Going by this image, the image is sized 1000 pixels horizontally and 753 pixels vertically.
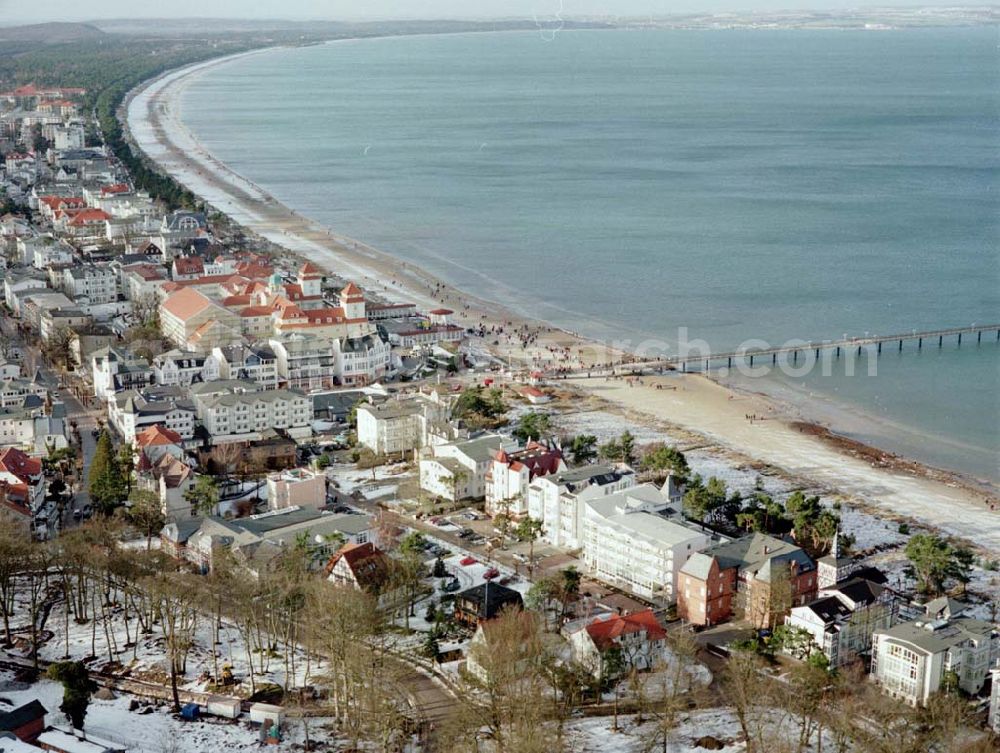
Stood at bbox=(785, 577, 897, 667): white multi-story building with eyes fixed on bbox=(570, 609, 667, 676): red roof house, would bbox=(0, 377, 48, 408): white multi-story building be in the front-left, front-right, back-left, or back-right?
front-right

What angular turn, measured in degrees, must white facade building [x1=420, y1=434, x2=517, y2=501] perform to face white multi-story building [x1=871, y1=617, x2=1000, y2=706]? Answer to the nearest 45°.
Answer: approximately 90° to its left

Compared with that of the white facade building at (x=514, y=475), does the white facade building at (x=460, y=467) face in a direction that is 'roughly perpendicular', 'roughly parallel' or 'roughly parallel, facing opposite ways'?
roughly parallel

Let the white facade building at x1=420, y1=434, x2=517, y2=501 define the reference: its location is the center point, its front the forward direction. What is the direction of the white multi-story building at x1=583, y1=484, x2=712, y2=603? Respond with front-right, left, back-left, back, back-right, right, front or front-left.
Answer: left

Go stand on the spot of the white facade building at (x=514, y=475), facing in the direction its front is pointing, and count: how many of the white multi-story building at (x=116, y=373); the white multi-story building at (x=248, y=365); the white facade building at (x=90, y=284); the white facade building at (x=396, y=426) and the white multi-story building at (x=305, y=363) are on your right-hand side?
5

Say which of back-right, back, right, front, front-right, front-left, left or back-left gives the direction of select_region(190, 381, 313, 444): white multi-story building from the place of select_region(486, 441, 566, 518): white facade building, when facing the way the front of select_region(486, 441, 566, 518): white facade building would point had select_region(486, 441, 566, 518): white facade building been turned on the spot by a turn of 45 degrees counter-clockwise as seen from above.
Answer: back-right

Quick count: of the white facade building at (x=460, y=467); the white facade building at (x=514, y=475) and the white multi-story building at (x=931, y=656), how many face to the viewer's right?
0

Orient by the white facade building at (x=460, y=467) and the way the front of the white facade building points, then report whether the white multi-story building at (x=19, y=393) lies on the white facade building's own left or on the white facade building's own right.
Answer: on the white facade building's own right

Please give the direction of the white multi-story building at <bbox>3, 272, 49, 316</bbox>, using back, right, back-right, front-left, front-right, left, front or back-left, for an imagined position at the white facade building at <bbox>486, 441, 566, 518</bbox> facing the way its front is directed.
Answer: right

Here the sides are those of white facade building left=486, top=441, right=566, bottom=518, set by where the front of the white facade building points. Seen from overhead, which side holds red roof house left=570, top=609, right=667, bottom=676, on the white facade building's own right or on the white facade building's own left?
on the white facade building's own left

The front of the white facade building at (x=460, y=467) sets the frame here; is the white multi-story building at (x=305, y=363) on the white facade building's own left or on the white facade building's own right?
on the white facade building's own right

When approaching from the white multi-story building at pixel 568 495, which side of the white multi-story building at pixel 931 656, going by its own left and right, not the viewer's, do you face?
right

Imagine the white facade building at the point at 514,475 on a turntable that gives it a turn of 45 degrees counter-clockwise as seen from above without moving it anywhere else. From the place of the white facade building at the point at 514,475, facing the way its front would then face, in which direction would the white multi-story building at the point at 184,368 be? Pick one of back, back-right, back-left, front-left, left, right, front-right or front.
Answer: back-right

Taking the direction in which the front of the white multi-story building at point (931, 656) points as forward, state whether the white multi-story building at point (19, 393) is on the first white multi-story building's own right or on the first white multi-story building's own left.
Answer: on the first white multi-story building's own right

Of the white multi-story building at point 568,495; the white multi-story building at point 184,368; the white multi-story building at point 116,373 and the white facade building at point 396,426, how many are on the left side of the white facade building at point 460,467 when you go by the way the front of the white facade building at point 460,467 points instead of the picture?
1

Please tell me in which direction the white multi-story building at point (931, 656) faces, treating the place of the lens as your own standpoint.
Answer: facing the viewer and to the left of the viewer
